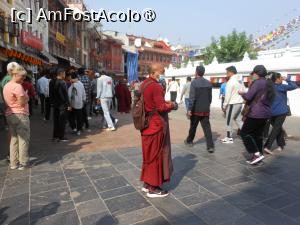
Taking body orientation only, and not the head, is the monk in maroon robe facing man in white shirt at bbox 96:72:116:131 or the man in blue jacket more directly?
the man in blue jacket

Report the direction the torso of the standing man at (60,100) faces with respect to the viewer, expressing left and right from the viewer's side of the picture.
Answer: facing away from the viewer and to the right of the viewer

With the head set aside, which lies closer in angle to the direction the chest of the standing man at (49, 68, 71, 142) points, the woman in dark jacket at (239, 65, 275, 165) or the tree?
the tree

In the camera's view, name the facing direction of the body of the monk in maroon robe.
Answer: to the viewer's right

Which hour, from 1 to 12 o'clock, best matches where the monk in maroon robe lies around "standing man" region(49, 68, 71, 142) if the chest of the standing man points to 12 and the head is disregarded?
The monk in maroon robe is roughly at 4 o'clock from the standing man.

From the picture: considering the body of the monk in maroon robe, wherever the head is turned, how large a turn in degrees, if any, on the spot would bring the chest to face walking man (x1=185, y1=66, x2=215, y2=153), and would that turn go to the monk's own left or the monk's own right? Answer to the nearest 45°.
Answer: approximately 90° to the monk's own left

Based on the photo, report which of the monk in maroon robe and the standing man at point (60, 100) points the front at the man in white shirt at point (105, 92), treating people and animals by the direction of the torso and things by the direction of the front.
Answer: the standing man
